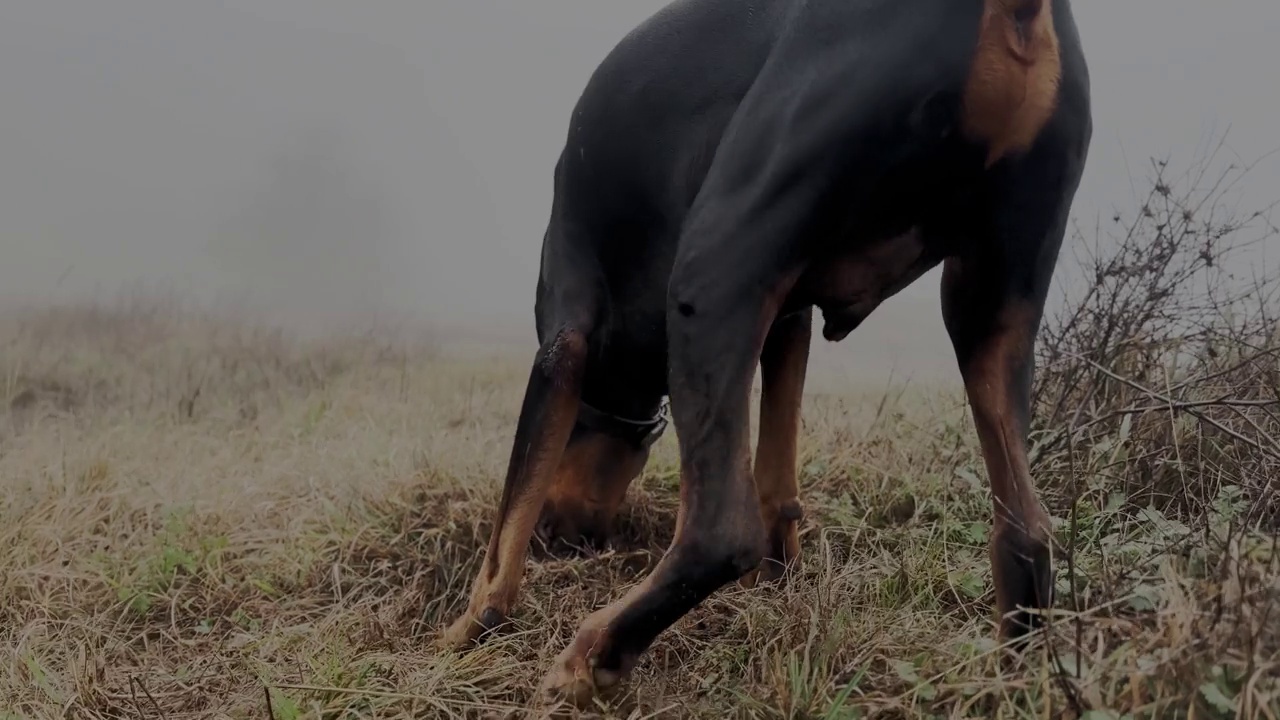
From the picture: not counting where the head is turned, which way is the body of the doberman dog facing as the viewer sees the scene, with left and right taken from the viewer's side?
facing away from the viewer and to the left of the viewer
